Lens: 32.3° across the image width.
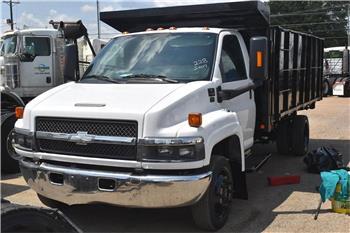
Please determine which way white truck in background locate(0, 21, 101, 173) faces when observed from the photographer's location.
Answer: facing the viewer and to the left of the viewer

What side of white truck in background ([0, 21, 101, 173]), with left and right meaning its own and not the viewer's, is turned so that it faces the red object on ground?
left

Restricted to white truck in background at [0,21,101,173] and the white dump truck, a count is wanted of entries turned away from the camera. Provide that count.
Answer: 0

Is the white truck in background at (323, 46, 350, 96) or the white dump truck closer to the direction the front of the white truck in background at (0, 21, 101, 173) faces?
the white dump truck
